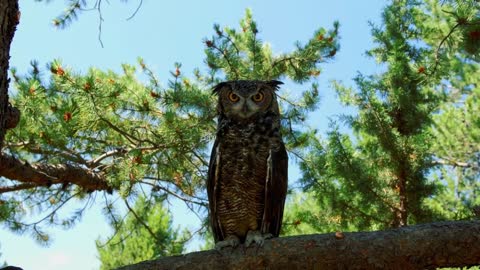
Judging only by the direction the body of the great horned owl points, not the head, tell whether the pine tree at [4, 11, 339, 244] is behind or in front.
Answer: behind

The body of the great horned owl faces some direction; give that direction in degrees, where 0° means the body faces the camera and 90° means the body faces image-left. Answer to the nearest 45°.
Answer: approximately 0°

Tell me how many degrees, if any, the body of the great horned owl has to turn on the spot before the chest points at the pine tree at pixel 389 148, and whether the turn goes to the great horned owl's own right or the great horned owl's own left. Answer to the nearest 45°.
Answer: approximately 135° to the great horned owl's own left
